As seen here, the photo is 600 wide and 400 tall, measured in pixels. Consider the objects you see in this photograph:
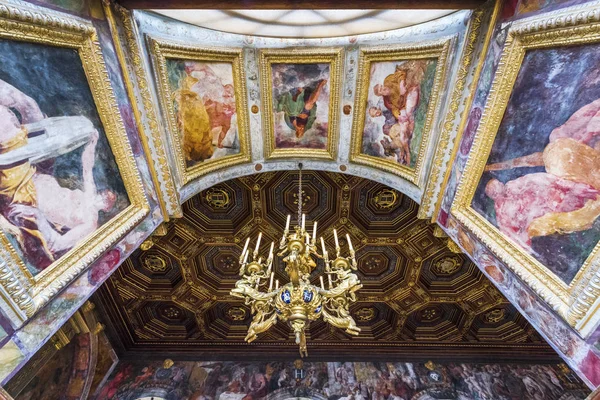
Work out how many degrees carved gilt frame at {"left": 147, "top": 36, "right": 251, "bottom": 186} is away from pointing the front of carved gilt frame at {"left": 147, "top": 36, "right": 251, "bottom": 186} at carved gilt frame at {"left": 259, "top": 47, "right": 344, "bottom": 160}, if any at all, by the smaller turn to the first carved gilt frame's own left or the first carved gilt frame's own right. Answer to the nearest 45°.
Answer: approximately 45° to the first carved gilt frame's own left

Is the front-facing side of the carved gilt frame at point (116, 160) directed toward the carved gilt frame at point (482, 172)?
yes

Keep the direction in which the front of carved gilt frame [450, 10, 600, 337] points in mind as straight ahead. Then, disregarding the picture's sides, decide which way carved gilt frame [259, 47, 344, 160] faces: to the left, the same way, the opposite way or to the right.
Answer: to the left

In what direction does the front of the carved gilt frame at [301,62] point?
toward the camera

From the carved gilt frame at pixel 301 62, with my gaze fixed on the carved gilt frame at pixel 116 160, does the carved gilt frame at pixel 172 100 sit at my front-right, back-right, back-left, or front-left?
front-right

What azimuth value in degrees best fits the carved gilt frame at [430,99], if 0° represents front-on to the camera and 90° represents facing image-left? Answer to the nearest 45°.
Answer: approximately 45°

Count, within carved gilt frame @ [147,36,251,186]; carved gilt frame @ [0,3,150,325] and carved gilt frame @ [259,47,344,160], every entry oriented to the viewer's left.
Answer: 0

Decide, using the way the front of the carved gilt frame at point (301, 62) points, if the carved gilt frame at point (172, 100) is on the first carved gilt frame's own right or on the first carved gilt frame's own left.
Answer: on the first carved gilt frame's own right

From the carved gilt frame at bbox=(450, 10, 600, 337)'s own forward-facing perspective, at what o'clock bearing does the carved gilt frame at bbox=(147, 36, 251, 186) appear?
the carved gilt frame at bbox=(147, 36, 251, 186) is roughly at 1 o'clock from the carved gilt frame at bbox=(450, 10, 600, 337).

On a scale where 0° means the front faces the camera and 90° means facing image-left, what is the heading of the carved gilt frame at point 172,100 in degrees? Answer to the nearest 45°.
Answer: approximately 315°

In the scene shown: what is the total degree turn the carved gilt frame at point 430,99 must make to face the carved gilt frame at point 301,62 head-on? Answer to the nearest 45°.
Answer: approximately 45° to its right

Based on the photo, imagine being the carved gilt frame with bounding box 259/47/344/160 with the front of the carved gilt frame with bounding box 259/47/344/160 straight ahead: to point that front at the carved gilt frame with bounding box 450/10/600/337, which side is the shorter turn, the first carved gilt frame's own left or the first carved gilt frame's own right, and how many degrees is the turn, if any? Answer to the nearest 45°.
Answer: approximately 45° to the first carved gilt frame's own left

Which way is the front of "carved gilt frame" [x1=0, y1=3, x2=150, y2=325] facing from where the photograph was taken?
facing the viewer and to the right of the viewer

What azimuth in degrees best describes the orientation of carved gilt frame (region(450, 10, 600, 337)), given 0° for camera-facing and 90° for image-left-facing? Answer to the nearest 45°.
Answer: approximately 45°
